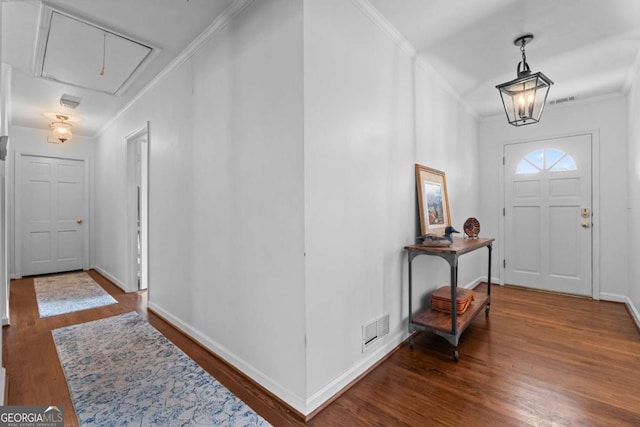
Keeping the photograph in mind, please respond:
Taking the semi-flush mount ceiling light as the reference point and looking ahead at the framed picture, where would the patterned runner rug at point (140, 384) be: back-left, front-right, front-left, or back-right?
front-right

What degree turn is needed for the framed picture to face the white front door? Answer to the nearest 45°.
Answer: approximately 90° to its left

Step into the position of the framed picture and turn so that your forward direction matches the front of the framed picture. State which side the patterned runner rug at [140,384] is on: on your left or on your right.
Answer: on your right
